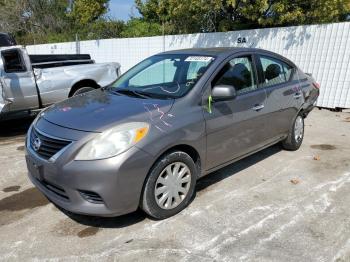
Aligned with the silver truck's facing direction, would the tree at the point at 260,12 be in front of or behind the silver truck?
behind

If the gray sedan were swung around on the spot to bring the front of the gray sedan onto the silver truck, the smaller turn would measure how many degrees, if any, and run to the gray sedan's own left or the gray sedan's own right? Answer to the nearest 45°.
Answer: approximately 90° to the gray sedan's own right

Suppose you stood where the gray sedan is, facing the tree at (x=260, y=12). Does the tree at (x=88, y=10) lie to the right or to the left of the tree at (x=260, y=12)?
left

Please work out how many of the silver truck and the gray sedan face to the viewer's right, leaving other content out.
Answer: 0

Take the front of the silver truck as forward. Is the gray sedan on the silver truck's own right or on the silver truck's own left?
on the silver truck's own left

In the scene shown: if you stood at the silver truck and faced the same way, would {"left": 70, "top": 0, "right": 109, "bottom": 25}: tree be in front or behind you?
behind

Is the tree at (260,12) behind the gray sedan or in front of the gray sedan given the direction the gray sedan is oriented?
behind

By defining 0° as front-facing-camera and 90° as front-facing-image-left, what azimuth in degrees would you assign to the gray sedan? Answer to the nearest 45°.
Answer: approximately 45°
